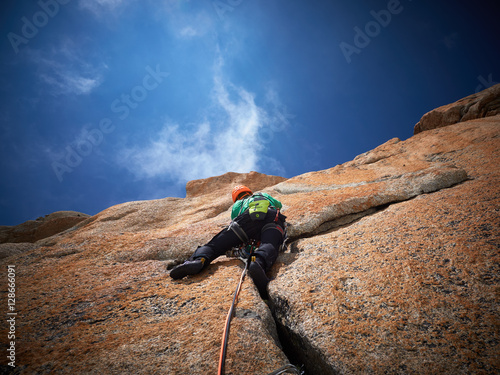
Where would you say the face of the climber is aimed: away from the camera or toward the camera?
away from the camera

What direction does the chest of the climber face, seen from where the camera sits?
away from the camera
